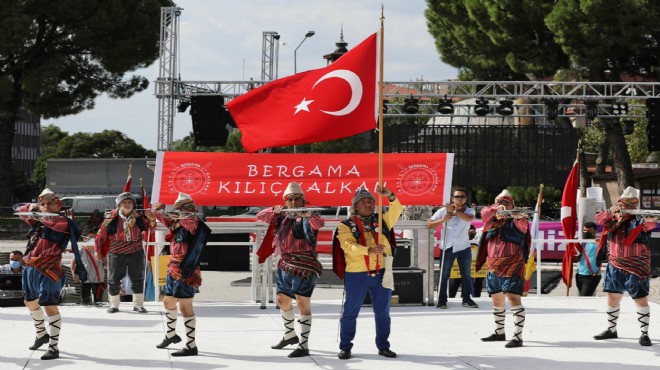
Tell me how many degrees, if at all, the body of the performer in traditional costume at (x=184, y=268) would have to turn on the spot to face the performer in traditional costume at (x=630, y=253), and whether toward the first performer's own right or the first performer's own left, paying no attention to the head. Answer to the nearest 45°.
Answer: approximately 135° to the first performer's own left

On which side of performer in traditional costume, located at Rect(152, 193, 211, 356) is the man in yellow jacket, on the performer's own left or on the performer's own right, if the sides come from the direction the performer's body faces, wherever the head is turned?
on the performer's own left

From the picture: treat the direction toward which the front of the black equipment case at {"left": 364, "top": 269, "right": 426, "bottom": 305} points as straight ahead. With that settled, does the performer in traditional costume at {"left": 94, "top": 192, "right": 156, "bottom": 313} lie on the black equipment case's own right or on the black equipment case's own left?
on the black equipment case's own right

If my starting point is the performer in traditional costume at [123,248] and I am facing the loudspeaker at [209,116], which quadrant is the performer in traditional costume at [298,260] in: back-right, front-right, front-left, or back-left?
back-right

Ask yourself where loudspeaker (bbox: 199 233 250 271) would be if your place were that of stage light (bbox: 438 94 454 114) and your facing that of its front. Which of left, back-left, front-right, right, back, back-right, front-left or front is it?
front-right

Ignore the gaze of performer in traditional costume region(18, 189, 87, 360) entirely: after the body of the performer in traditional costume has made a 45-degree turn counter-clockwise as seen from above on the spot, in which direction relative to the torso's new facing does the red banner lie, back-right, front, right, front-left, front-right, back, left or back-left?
back-left

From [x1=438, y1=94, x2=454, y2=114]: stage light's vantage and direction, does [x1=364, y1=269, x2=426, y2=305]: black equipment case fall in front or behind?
in front

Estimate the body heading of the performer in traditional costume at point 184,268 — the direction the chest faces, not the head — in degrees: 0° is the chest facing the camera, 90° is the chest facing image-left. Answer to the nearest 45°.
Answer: approximately 45°
